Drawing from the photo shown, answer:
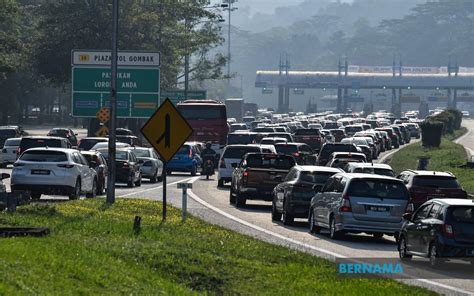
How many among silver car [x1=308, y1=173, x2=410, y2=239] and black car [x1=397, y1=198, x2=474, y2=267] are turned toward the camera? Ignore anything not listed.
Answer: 0

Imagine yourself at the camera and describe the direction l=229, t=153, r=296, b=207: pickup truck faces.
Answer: facing away from the viewer

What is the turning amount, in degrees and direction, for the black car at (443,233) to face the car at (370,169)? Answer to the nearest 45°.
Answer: approximately 45° to its right

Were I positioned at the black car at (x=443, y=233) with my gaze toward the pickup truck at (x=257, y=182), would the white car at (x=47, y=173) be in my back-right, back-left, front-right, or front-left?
front-left

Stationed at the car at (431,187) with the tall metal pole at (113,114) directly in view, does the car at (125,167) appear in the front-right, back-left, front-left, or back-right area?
front-right

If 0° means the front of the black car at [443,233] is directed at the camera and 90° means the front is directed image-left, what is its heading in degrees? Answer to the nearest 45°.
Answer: approximately 135°

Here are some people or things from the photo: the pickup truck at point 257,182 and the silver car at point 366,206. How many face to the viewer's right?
0

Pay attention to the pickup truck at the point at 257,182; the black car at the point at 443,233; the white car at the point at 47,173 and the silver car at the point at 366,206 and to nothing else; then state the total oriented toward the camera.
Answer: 0

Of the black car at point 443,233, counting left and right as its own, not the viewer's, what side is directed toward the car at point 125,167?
front

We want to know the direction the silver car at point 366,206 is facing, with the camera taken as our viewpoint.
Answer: facing away from the viewer and to the left of the viewer

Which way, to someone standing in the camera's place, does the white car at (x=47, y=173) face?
facing away from the viewer and to the right of the viewer

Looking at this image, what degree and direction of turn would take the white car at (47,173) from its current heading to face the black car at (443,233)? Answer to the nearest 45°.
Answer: approximately 90° to its right

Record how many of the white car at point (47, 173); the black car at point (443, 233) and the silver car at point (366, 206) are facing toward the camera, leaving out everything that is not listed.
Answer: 0

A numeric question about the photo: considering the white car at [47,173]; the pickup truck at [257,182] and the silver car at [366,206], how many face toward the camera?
0

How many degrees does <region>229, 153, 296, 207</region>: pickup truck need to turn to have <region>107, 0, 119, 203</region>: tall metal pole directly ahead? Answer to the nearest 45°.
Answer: approximately 135° to its left
